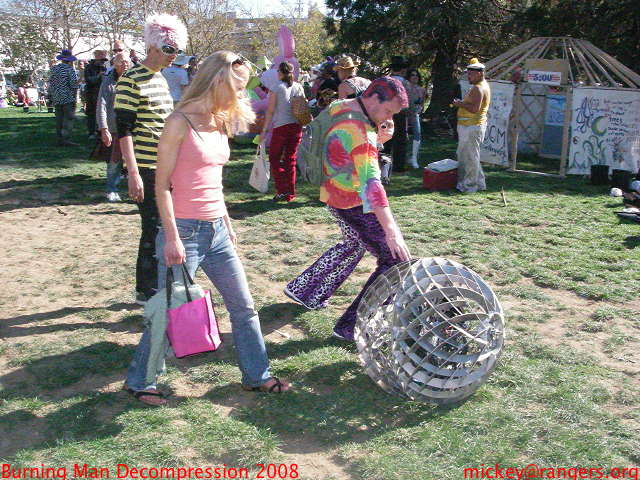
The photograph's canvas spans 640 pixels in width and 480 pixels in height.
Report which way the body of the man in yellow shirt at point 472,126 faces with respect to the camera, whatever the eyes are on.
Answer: to the viewer's left

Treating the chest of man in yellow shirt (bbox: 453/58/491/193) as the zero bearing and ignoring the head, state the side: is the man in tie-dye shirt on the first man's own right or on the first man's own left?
on the first man's own left

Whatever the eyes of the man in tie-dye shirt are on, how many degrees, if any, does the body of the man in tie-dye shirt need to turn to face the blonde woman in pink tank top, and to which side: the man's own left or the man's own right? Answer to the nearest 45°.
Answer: approximately 135° to the man's own right

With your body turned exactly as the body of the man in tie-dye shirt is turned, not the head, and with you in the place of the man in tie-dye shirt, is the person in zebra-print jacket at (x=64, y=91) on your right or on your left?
on your left

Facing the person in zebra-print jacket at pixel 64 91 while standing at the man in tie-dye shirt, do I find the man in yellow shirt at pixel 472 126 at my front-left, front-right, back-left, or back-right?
front-right

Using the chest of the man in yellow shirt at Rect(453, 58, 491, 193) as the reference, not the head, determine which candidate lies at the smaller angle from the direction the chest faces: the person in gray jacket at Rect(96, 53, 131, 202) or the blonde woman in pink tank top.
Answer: the person in gray jacket

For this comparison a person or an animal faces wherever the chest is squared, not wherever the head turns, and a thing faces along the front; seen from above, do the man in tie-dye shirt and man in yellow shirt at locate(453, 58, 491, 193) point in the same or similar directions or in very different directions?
very different directions

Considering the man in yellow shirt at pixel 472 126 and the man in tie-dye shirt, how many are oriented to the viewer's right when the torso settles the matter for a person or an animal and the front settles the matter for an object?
1

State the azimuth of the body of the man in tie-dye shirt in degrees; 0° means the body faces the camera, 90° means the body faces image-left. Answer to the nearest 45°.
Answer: approximately 270°

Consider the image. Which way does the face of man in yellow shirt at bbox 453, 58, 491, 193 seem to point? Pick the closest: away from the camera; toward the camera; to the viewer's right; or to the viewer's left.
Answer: to the viewer's left

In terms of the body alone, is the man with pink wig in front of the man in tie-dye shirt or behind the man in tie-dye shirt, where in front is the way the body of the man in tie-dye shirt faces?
behind

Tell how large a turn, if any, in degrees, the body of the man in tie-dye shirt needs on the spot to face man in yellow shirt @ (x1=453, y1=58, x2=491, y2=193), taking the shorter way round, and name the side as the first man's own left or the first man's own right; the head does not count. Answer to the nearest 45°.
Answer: approximately 90° to the first man's own left
